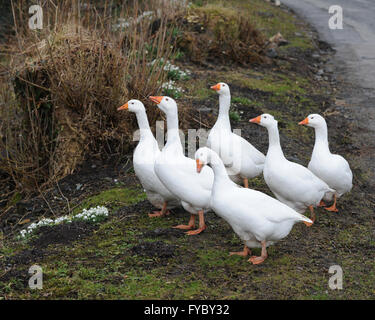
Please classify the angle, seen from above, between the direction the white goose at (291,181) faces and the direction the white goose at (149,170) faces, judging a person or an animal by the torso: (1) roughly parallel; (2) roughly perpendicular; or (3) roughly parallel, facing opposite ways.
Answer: roughly parallel

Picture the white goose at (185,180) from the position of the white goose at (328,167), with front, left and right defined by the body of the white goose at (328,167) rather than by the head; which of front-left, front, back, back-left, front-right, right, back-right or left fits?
front

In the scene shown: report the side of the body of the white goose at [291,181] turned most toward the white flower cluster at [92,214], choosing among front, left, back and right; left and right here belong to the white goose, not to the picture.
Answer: front

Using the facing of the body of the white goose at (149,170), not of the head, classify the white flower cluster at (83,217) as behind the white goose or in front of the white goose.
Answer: in front

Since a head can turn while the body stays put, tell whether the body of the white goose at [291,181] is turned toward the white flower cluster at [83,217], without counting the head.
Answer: yes

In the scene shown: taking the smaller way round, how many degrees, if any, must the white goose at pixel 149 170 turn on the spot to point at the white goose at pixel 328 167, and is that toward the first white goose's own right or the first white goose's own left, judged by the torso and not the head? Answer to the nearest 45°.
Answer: approximately 180°

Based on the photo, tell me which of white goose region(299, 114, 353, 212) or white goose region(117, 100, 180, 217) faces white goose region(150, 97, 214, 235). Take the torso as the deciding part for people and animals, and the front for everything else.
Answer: white goose region(299, 114, 353, 212)

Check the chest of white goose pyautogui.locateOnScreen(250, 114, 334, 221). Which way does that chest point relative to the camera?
to the viewer's left

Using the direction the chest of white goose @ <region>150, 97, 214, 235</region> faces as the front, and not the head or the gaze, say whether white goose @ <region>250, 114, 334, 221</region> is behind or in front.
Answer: behind

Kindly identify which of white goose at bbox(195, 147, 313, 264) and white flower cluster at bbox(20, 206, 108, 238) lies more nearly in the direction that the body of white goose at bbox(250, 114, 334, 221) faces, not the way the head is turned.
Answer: the white flower cluster

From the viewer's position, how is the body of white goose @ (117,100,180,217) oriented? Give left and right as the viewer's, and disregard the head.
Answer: facing to the left of the viewer

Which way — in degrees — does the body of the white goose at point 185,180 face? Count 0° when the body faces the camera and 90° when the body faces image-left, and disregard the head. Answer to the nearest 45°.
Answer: approximately 90°

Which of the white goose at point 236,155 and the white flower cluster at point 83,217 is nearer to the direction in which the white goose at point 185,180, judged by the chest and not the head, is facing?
the white flower cluster

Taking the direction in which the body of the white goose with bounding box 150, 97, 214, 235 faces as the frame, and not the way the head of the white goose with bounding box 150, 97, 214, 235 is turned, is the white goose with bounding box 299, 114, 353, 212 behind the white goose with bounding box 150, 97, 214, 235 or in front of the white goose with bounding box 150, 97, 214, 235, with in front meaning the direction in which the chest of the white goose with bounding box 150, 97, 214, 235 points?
behind
